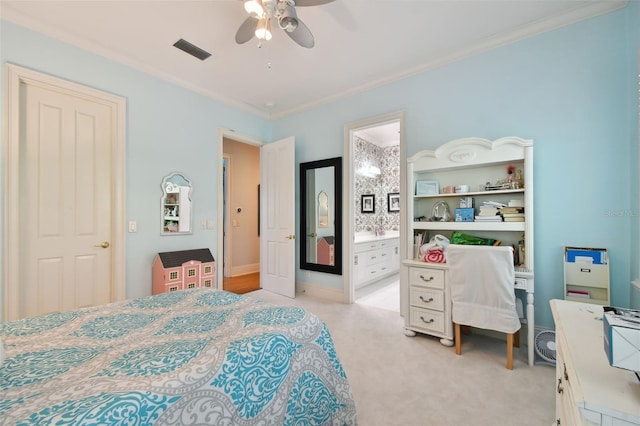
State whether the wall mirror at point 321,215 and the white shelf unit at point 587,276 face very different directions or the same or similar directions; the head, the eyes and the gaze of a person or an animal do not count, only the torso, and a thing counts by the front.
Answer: same or similar directions

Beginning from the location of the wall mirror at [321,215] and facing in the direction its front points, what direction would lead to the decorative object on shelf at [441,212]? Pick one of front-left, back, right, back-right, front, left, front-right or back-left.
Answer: left

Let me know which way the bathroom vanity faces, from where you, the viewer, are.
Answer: facing the viewer and to the right of the viewer

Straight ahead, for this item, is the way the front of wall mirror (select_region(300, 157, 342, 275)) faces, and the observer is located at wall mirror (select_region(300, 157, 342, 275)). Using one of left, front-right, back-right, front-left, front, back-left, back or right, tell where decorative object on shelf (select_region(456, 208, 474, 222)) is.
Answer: left

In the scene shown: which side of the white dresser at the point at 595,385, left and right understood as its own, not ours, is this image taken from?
left

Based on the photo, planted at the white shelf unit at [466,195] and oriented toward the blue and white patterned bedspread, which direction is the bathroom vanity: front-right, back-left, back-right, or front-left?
back-right

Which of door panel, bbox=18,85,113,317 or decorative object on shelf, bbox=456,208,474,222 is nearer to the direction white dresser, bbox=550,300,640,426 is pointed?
the door panel

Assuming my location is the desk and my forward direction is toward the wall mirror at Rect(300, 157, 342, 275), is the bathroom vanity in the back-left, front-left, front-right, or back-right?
front-right

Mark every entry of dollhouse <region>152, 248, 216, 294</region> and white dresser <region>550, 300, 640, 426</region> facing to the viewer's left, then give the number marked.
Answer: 1

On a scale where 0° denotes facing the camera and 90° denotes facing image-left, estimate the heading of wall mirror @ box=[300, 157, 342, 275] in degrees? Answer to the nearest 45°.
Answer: approximately 45°

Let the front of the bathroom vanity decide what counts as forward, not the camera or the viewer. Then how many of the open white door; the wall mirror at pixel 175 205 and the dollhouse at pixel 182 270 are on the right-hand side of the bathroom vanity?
3

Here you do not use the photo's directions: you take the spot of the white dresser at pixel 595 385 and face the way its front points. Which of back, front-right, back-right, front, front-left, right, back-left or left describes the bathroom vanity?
front-right

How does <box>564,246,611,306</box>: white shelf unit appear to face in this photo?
toward the camera
